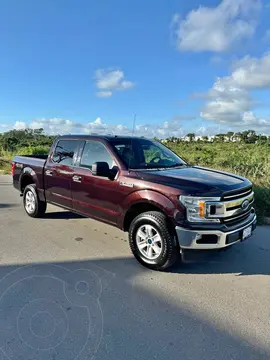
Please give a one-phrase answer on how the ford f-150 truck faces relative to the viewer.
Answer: facing the viewer and to the right of the viewer
